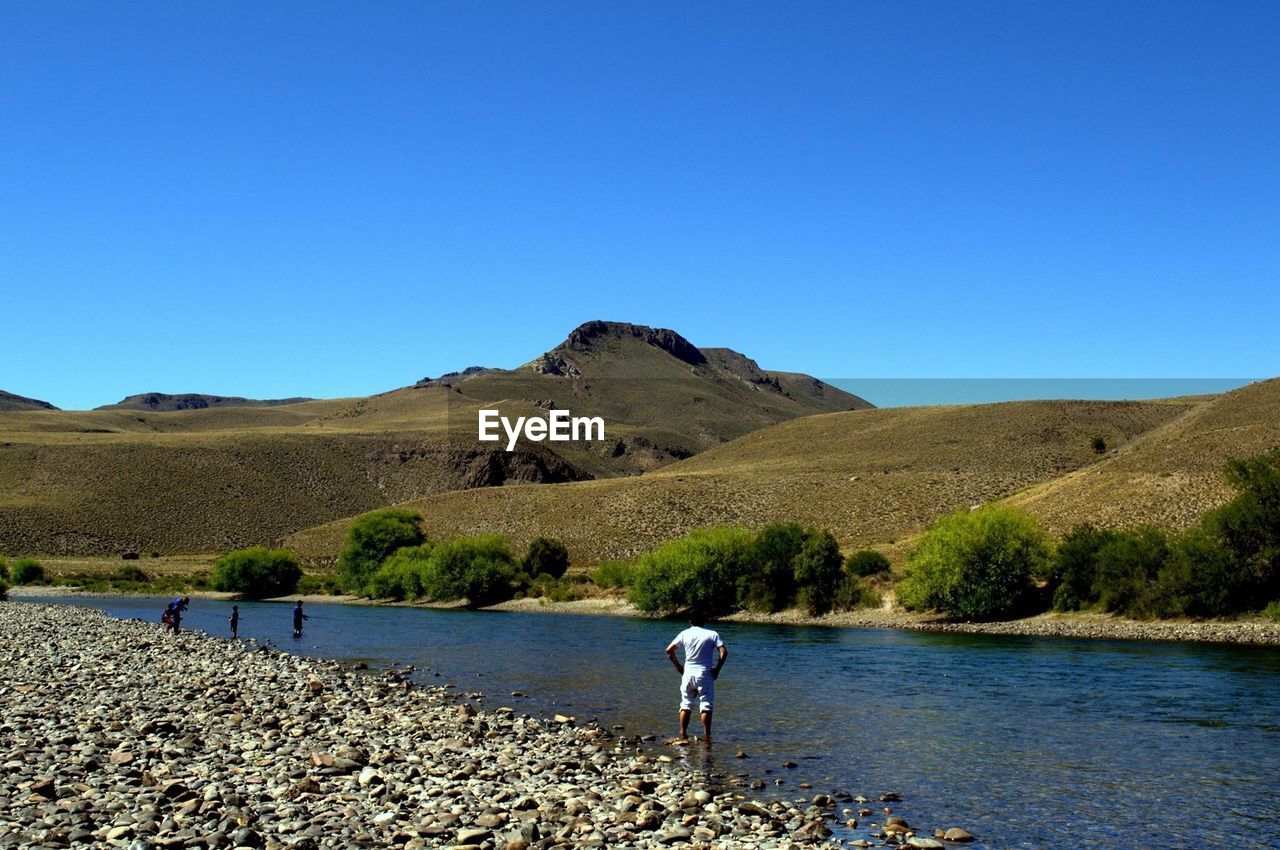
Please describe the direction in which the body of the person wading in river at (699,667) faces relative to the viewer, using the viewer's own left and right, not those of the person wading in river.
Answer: facing away from the viewer
